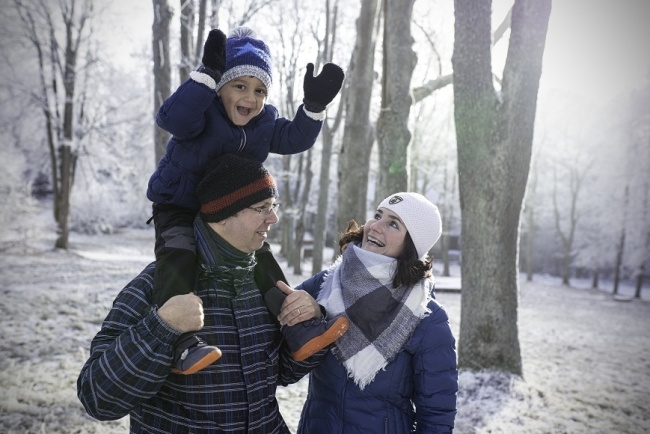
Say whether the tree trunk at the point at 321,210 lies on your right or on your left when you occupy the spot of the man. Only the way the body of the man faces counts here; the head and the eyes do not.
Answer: on your left

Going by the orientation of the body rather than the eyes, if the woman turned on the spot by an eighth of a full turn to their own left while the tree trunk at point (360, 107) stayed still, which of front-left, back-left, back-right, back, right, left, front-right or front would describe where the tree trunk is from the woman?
back

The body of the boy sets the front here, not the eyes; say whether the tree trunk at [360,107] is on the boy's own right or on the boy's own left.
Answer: on the boy's own left

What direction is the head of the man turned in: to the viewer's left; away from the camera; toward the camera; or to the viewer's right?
to the viewer's right

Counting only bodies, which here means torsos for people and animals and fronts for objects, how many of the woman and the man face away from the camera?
0

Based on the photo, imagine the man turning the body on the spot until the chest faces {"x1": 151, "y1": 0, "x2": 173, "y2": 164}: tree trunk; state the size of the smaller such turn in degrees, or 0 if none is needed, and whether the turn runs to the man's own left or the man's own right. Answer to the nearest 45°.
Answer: approximately 135° to the man's own left

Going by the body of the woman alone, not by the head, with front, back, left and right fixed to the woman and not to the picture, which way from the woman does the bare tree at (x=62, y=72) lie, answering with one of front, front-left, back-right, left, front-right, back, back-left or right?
right

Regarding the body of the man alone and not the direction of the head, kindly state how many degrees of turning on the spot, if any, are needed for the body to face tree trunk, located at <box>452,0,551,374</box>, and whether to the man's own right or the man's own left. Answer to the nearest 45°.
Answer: approximately 90° to the man's own left

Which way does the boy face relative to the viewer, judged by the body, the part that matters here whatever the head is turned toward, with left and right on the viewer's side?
facing the viewer and to the right of the viewer
